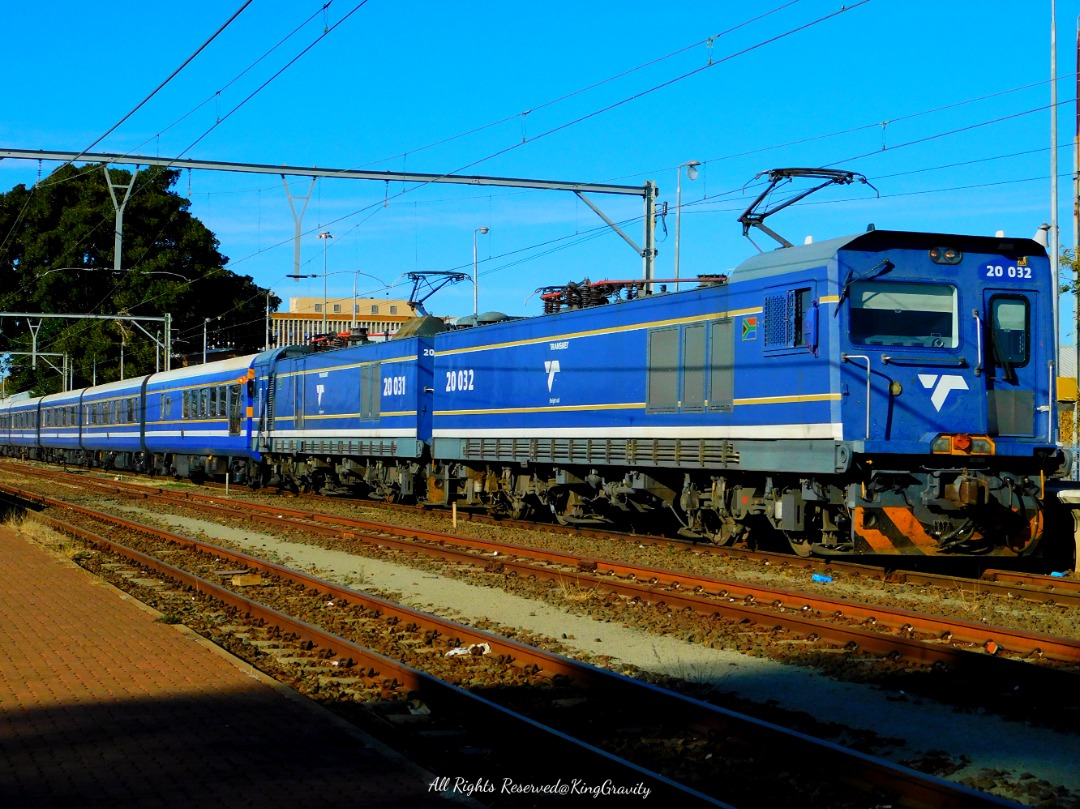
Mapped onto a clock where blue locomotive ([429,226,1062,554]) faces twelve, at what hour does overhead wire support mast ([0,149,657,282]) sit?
The overhead wire support mast is roughly at 6 o'clock from the blue locomotive.

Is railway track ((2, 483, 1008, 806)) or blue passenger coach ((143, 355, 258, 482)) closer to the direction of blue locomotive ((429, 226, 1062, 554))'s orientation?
the railway track

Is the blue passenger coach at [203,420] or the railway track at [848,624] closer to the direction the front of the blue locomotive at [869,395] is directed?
the railway track

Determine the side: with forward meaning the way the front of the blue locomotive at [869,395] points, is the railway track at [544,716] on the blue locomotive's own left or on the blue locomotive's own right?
on the blue locomotive's own right

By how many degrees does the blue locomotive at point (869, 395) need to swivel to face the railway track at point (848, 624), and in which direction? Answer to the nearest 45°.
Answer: approximately 45° to its right

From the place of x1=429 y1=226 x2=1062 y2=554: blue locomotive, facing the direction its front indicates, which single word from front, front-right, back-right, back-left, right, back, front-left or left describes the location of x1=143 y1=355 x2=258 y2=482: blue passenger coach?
back

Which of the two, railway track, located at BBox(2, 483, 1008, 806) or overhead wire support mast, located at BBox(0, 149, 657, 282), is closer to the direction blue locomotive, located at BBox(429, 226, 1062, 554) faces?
the railway track

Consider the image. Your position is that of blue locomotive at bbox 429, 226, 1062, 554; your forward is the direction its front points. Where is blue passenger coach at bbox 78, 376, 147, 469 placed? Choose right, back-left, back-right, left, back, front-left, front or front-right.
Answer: back

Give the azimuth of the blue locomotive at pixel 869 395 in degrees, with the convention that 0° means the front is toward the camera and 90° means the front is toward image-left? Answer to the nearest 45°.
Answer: approximately 315°
